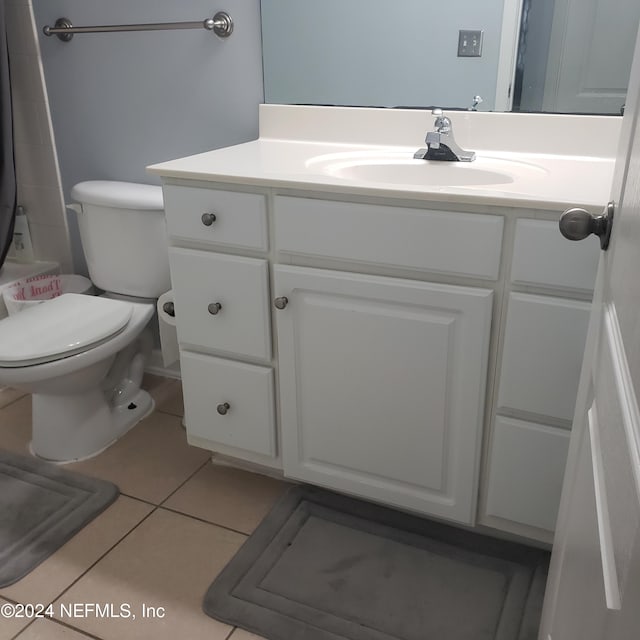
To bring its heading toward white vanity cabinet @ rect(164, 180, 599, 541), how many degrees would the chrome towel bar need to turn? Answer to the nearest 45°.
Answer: approximately 90° to its left

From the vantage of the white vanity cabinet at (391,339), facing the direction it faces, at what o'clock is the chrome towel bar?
The chrome towel bar is roughly at 3 o'clock from the white vanity cabinet.

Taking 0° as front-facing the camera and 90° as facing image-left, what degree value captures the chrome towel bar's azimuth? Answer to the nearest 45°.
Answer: approximately 45°

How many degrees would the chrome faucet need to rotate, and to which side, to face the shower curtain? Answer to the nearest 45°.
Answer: approximately 45° to its right

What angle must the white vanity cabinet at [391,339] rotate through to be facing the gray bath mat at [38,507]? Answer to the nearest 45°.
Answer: approximately 45° to its right

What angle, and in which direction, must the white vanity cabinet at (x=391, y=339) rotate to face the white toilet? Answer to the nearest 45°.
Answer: approximately 90° to its right

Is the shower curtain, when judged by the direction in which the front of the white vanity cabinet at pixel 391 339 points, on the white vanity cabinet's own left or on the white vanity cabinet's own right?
on the white vanity cabinet's own right

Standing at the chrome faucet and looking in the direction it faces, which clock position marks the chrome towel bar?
The chrome towel bar is roughly at 2 o'clock from the chrome faucet.

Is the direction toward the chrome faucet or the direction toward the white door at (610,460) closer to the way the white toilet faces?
the white door

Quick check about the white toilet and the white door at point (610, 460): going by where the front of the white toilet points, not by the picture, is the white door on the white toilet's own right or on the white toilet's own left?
on the white toilet's own left
